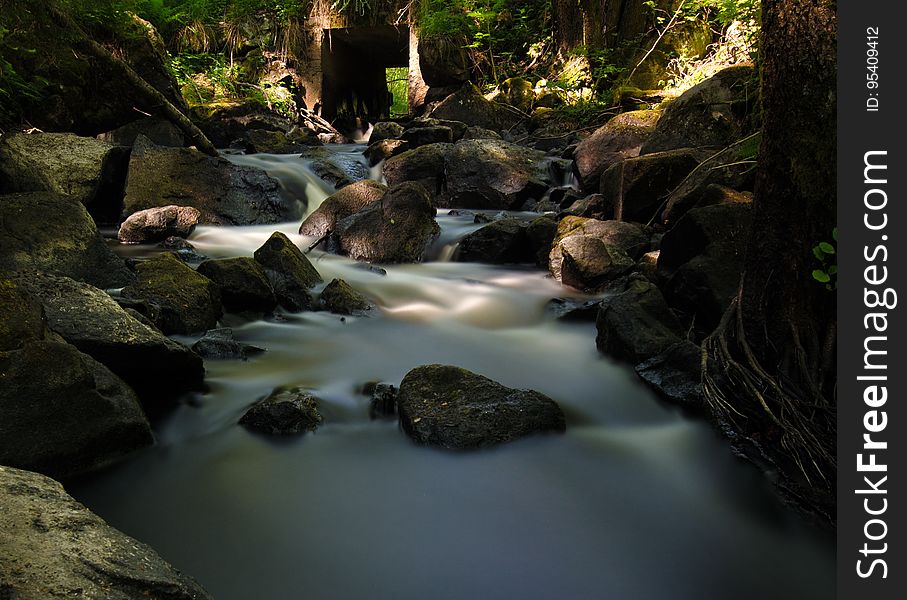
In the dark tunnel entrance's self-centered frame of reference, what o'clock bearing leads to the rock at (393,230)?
The rock is roughly at 12 o'clock from the dark tunnel entrance.

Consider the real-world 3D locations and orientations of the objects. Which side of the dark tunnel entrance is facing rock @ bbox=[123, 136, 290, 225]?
front

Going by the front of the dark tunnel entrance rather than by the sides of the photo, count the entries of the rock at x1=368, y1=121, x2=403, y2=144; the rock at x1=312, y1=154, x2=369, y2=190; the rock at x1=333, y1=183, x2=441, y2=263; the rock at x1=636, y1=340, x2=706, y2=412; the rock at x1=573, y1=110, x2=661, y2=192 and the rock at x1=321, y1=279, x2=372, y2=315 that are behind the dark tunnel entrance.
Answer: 0

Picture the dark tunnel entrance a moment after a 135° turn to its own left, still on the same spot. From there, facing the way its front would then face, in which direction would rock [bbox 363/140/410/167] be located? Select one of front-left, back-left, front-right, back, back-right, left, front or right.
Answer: back-right

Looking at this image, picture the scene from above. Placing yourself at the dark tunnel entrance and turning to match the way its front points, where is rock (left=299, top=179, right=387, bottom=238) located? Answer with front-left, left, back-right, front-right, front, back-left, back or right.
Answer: front

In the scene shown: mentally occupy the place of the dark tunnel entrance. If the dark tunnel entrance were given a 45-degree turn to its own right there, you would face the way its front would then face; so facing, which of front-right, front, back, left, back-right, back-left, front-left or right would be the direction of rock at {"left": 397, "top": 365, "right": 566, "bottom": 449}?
front-left

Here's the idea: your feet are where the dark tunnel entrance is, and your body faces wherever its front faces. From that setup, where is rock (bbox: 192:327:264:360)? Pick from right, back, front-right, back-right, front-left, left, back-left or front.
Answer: front

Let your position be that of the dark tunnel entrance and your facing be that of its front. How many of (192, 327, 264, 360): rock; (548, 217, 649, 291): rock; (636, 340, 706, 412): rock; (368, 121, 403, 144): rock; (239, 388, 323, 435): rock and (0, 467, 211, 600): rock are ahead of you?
6

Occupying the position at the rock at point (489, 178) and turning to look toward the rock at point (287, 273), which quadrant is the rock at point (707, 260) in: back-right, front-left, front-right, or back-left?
front-left

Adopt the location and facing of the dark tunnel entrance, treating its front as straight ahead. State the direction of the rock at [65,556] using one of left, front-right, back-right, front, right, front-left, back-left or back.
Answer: front

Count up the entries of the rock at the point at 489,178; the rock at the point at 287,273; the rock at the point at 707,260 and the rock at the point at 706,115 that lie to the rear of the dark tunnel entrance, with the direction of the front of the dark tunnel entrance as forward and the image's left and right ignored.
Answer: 0

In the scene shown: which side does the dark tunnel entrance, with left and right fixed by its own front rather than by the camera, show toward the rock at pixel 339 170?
front

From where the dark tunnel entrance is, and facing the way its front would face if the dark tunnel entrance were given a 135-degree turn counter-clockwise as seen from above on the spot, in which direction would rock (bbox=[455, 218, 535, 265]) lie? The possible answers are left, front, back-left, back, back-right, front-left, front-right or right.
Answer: back-right

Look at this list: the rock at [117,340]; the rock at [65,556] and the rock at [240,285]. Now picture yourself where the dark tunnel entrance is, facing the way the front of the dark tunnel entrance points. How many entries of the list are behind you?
0

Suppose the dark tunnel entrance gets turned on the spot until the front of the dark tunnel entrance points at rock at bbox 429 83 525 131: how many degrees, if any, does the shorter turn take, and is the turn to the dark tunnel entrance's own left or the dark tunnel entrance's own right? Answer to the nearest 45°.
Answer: approximately 45° to the dark tunnel entrance's own left

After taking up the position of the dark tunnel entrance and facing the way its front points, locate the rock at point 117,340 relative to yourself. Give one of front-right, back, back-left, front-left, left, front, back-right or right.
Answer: front

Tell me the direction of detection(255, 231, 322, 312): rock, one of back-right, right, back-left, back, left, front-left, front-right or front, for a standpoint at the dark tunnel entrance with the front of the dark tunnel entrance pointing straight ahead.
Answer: front

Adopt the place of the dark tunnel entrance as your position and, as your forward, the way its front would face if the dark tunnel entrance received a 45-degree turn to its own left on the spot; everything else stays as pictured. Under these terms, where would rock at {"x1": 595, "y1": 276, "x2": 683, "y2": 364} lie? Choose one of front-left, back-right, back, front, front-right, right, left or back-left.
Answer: front-right

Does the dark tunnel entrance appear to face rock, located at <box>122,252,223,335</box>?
yes

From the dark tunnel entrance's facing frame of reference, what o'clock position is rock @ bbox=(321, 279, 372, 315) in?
The rock is roughly at 12 o'clock from the dark tunnel entrance.

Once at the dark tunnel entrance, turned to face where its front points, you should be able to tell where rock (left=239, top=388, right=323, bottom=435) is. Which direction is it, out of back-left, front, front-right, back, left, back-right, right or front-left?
front

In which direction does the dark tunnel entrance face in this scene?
toward the camera
